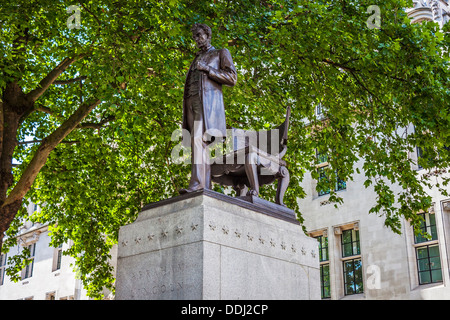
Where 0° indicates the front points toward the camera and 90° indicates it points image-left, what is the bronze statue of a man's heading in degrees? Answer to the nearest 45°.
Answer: approximately 45°

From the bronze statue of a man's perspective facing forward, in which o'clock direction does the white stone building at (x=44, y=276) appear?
The white stone building is roughly at 4 o'clock from the bronze statue of a man.
